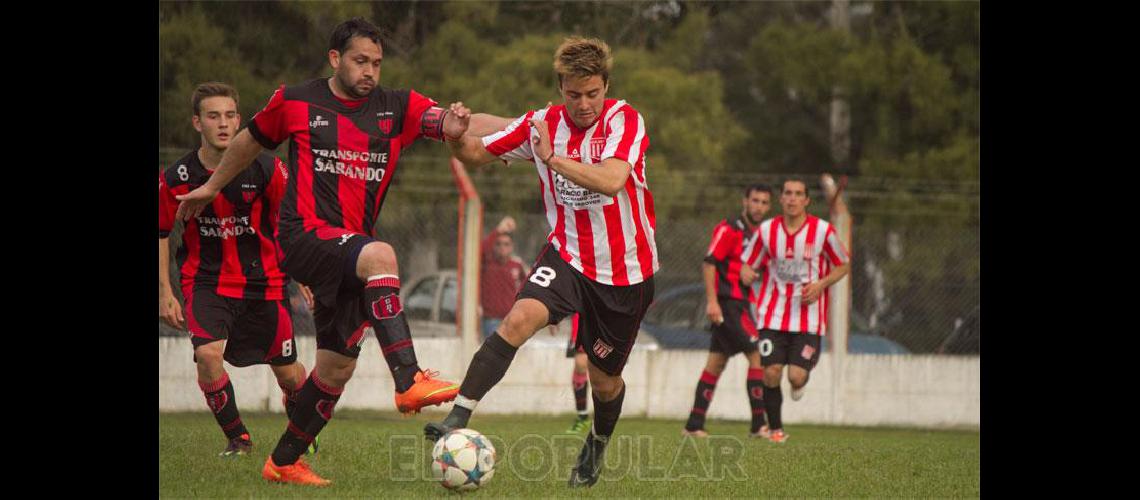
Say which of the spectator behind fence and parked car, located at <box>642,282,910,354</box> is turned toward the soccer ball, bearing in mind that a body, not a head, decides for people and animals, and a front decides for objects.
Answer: the spectator behind fence

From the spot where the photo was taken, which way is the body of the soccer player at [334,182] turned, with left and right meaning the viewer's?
facing the viewer and to the right of the viewer

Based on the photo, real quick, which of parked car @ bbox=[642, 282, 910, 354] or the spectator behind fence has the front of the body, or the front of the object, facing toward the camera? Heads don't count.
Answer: the spectator behind fence

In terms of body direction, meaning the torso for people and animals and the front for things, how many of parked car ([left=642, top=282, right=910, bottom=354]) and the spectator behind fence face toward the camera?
1

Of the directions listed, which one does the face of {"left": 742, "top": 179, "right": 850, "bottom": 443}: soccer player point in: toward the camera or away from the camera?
toward the camera

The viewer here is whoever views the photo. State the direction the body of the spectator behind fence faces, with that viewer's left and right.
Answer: facing the viewer

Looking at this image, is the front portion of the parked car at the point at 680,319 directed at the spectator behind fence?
no

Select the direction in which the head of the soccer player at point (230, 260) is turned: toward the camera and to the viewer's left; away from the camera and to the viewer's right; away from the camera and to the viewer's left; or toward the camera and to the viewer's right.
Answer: toward the camera and to the viewer's right

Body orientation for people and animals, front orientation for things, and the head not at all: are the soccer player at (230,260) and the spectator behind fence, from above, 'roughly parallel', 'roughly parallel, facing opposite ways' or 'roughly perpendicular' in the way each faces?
roughly parallel

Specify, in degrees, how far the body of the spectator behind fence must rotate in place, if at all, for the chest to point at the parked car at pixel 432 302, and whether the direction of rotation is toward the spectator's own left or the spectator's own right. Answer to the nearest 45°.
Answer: approximately 90° to the spectator's own right

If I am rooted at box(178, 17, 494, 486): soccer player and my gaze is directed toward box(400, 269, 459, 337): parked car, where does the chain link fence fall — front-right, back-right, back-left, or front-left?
front-right

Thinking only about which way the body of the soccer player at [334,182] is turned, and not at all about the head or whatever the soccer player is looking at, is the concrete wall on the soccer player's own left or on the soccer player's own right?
on the soccer player's own left

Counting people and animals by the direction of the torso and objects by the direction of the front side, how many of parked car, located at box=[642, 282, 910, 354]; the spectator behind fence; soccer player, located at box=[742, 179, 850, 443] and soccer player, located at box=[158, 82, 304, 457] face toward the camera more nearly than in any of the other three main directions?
3

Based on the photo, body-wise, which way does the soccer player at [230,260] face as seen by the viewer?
toward the camera

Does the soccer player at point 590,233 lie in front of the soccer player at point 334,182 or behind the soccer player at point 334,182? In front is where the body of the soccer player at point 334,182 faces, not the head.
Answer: in front
